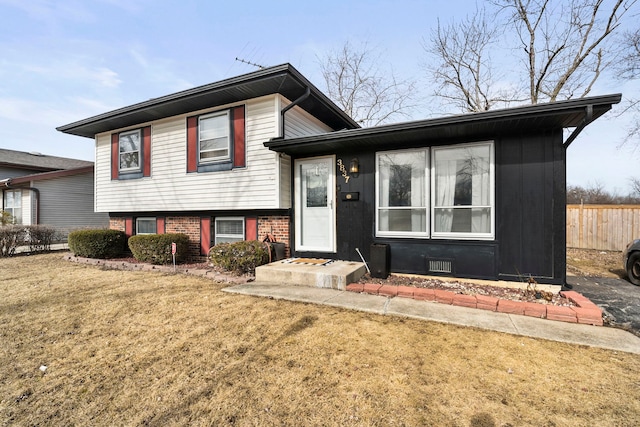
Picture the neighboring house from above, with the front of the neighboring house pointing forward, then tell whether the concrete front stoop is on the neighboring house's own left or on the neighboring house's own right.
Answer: on the neighboring house's own left

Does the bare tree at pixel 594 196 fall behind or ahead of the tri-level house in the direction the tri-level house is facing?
behind

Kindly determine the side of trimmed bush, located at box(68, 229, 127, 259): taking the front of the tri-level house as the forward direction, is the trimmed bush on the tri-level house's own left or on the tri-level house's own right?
on the tri-level house's own right

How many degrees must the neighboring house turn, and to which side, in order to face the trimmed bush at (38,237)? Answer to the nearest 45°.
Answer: approximately 45° to its left

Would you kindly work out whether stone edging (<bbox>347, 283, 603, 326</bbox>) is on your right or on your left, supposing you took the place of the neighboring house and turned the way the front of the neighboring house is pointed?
on your left

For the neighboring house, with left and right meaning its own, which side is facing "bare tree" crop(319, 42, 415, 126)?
left

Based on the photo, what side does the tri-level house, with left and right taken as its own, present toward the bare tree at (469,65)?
back

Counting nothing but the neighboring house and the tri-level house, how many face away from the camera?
0

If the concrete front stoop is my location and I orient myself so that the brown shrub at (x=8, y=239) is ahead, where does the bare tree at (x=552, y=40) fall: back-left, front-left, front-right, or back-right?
back-right

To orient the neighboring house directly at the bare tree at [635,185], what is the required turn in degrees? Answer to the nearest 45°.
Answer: approximately 90° to its left

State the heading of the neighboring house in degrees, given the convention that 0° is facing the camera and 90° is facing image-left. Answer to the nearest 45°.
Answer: approximately 45°

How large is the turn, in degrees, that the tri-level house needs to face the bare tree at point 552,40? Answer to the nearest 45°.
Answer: approximately 180°

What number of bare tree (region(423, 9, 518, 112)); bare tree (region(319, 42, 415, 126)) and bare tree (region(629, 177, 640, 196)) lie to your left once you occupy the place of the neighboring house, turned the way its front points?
3

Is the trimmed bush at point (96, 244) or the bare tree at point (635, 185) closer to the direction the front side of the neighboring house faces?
the trimmed bush

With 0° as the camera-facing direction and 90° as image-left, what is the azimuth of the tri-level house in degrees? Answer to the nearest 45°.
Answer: approximately 45°
